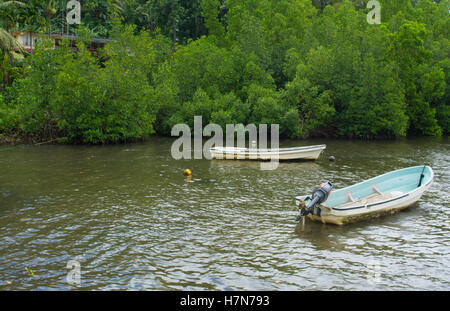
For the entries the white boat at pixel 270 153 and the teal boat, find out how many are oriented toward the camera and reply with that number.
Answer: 0

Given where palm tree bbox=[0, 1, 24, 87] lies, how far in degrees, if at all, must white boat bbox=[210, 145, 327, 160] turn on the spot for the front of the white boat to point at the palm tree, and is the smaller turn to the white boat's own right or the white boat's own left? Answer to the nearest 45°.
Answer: approximately 135° to the white boat's own left

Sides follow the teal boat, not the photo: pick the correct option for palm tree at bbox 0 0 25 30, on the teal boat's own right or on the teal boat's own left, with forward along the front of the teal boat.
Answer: on the teal boat's own left

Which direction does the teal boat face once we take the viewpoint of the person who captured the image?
facing away from the viewer and to the right of the viewer

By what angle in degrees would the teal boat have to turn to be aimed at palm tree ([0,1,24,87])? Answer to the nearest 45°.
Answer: approximately 90° to its left

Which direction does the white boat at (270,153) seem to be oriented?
to the viewer's right

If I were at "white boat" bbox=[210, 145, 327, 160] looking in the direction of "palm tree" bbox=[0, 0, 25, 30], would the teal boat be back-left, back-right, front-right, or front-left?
back-left
